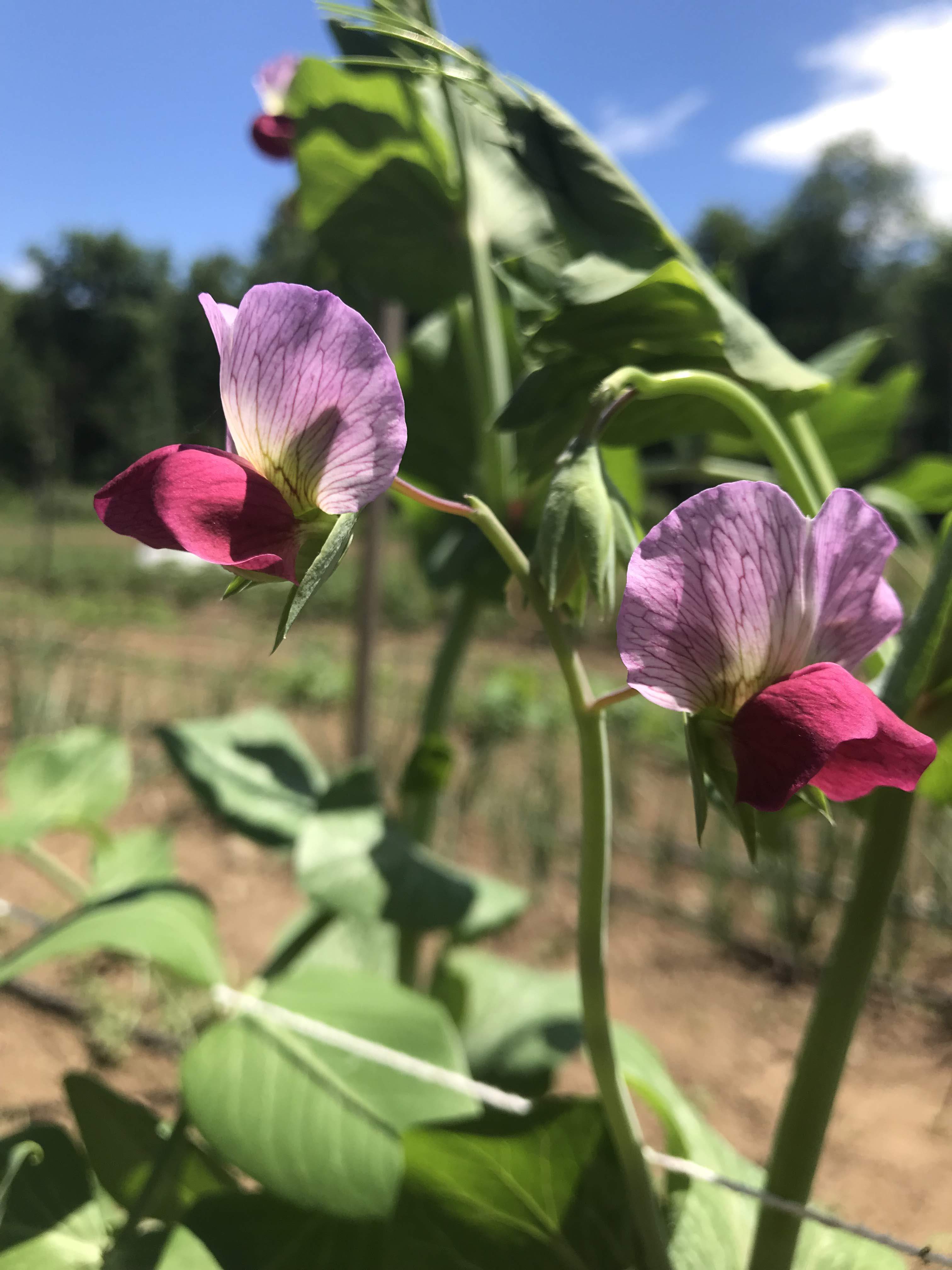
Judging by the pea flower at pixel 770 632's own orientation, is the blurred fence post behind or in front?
behind

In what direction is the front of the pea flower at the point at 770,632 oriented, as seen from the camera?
facing the viewer and to the right of the viewer
